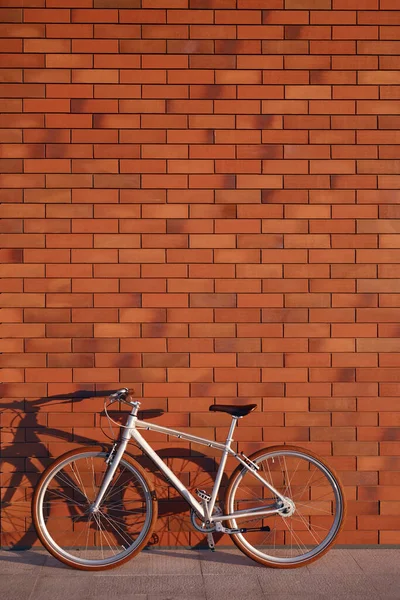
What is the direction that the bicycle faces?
to the viewer's left
